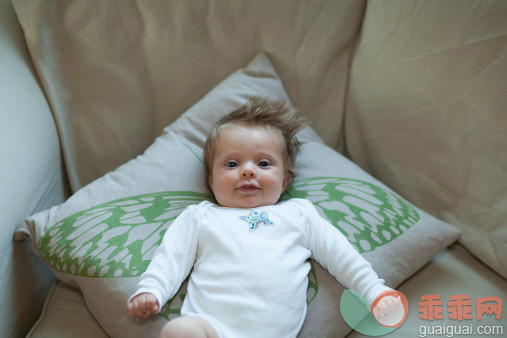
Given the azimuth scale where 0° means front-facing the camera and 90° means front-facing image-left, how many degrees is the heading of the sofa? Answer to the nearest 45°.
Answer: approximately 0°
